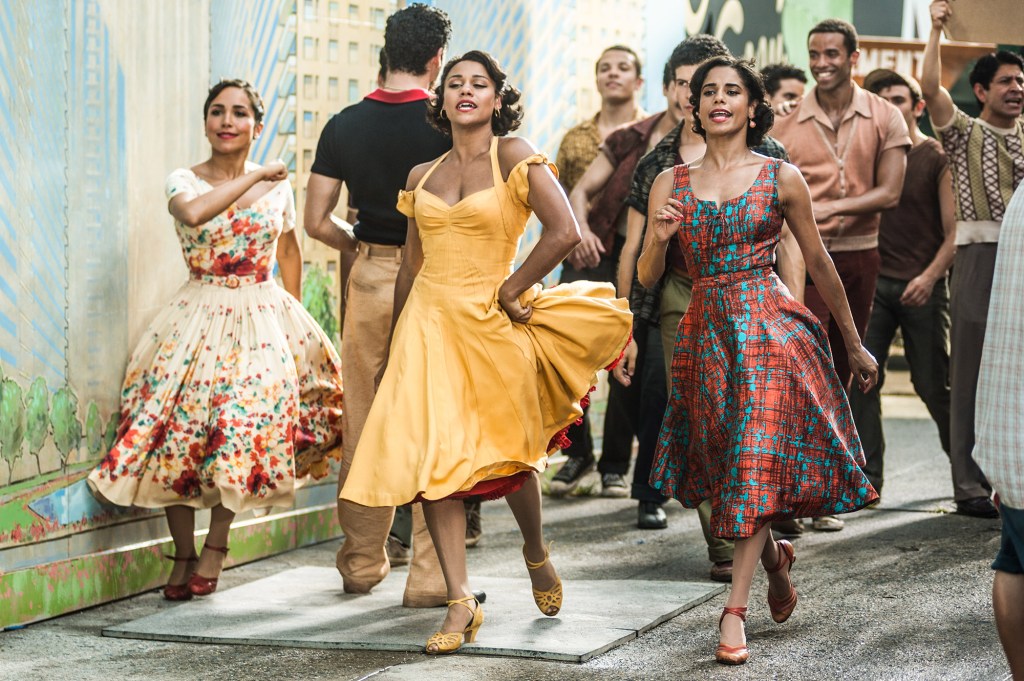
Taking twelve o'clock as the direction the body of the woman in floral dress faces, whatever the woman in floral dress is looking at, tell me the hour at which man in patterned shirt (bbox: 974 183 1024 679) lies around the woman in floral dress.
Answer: The man in patterned shirt is roughly at 11 o'clock from the woman in floral dress.

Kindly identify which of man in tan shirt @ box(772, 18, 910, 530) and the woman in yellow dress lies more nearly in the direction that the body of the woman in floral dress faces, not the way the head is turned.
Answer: the woman in yellow dress

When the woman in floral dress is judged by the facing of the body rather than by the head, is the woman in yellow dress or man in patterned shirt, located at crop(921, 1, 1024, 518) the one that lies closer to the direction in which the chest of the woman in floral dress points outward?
the woman in yellow dress

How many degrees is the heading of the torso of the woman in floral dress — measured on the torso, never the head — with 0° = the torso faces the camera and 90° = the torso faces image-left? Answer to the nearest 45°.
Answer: approximately 0°

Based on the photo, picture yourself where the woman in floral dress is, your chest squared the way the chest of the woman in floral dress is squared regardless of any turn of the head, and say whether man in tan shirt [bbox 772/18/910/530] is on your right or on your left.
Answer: on your left

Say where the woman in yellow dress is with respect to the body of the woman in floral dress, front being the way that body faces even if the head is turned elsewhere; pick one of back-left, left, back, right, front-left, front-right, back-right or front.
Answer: front-left
